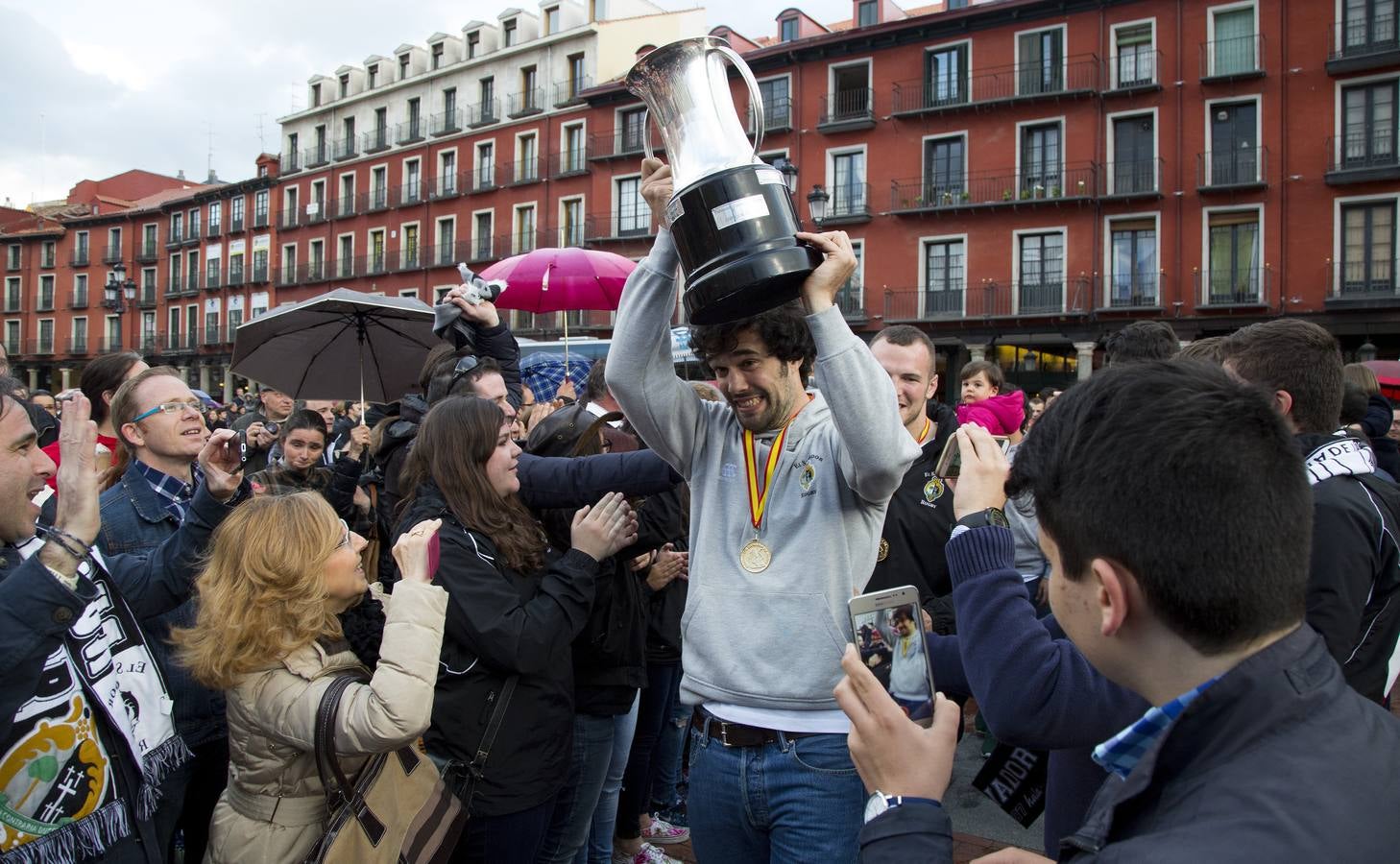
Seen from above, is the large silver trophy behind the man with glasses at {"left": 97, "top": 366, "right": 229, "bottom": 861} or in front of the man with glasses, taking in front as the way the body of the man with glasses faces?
in front

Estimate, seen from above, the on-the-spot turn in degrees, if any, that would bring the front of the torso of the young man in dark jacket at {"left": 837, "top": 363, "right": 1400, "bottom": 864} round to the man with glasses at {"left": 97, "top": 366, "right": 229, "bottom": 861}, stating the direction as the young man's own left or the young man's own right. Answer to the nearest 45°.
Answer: approximately 45° to the young man's own left

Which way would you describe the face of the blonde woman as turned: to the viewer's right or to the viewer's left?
to the viewer's right

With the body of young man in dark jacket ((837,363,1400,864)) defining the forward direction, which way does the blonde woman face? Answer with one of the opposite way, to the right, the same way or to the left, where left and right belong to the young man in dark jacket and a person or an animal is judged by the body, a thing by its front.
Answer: to the right

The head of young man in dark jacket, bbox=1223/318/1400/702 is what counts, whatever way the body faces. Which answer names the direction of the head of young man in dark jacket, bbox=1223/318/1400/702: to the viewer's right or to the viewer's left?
to the viewer's left

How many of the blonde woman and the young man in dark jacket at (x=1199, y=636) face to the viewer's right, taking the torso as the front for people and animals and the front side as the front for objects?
1

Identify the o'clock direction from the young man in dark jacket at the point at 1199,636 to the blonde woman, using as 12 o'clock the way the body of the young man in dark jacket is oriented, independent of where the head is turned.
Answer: The blonde woman is roughly at 11 o'clock from the young man in dark jacket.

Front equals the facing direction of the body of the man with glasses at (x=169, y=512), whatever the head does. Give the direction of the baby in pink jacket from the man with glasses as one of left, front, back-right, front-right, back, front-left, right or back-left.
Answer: front-left

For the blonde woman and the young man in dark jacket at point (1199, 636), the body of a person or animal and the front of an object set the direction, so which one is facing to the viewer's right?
the blonde woman

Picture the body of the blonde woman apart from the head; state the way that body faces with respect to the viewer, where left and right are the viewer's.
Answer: facing to the right of the viewer

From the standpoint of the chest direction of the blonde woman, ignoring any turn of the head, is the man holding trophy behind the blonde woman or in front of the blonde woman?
in front

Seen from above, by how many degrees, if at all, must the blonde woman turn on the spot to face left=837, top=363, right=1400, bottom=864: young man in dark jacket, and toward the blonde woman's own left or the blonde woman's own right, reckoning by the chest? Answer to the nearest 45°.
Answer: approximately 45° to the blonde woman's own right

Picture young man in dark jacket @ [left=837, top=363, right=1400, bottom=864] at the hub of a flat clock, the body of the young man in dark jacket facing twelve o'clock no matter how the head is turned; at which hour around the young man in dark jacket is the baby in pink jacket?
The baby in pink jacket is roughly at 1 o'clock from the young man in dark jacket.

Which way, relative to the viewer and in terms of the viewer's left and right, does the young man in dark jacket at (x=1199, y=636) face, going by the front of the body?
facing away from the viewer and to the left of the viewer

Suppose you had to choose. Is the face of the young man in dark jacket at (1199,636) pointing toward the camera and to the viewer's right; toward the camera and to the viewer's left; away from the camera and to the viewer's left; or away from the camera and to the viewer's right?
away from the camera and to the viewer's left
